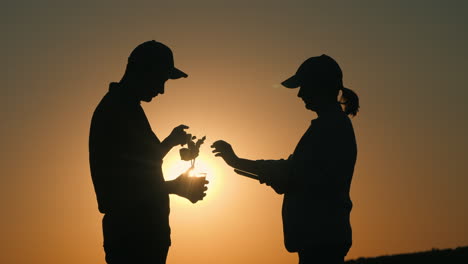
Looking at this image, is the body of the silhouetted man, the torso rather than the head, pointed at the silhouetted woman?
yes

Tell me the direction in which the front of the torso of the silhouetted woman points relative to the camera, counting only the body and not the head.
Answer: to the viewer's left

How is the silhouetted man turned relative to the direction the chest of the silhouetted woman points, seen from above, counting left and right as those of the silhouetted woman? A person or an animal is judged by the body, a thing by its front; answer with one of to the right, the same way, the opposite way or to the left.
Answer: the opposite way

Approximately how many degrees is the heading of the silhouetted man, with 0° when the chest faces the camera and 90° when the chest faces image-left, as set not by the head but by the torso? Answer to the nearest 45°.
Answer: approximately 270°

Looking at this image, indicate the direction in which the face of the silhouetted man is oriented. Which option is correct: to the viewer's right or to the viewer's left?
to the viewer's right

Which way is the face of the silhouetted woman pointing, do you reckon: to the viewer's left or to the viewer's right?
to the viewer's left

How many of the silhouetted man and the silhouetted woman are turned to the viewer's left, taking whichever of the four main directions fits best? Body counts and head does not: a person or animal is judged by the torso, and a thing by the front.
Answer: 1

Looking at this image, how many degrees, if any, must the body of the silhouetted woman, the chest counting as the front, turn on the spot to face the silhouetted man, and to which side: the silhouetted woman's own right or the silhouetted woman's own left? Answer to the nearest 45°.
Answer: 0° — they already face them
